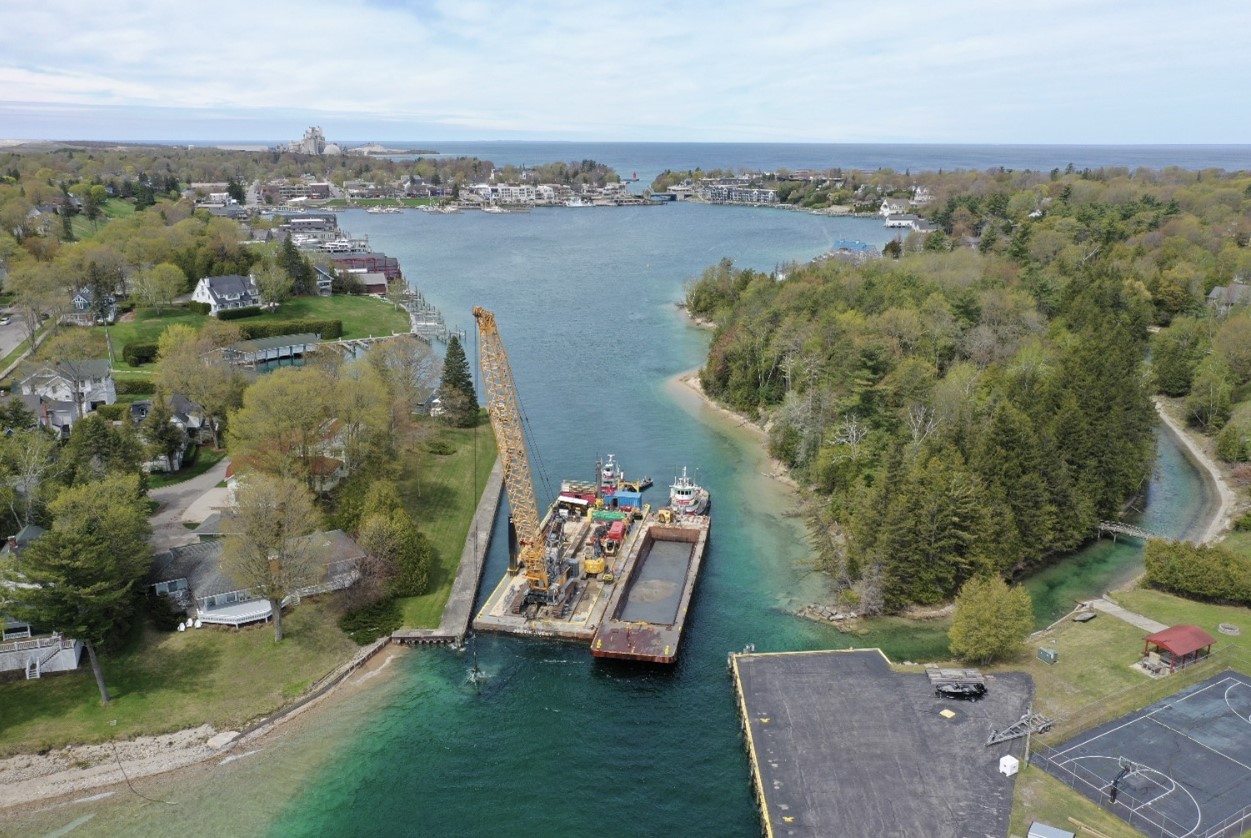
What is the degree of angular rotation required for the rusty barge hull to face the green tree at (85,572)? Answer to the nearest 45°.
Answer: approximately 90° to its right

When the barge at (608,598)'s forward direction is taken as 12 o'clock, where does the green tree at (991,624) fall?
The green tree is roughly at 10 o'clock from the barge.

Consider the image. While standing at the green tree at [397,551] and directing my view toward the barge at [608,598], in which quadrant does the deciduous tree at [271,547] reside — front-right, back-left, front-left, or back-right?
back-right

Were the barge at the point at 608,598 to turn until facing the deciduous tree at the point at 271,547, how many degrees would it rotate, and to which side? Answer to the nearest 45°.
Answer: approximately 90° to its right

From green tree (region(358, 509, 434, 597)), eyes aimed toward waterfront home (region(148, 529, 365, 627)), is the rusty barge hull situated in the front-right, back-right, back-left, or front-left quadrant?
back-left

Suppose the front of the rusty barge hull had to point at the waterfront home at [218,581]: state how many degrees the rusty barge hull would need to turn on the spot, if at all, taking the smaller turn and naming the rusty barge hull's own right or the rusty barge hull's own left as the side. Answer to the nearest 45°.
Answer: approximately 90° to the rusty barge hull's own right
